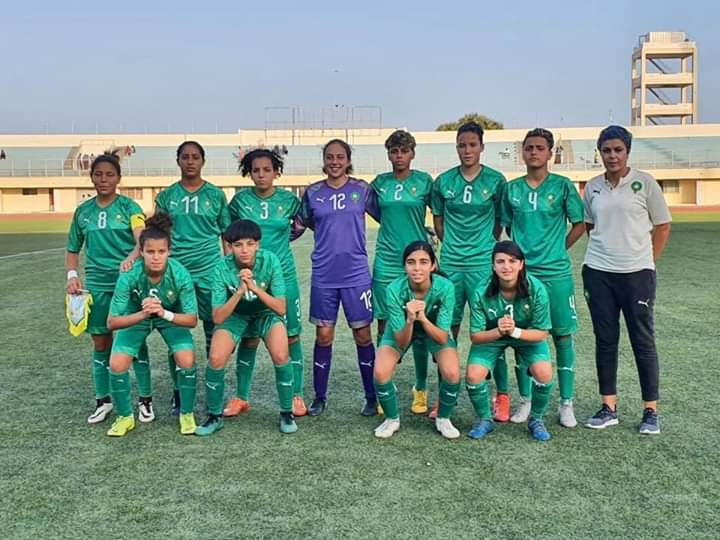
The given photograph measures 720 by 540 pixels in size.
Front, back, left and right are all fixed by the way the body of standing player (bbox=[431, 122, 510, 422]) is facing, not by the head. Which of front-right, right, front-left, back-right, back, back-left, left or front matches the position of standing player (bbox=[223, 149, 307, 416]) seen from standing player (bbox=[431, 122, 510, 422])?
right

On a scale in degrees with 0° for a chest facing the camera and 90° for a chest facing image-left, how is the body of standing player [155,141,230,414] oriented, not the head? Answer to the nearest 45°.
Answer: approximately 0°

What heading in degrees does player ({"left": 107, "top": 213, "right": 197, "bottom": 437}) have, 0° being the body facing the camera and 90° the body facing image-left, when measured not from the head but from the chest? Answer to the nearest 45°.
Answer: approximately 0°
